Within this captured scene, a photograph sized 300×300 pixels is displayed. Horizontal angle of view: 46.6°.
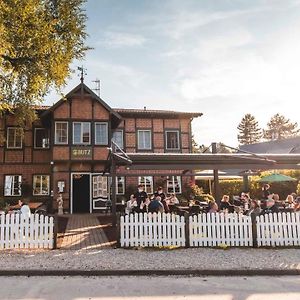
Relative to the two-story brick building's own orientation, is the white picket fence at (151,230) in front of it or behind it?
in front

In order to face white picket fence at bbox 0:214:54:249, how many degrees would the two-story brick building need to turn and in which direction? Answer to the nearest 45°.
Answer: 0° — it already faces it

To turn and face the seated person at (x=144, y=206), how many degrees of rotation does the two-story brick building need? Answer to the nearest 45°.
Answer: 0° — it already faces them

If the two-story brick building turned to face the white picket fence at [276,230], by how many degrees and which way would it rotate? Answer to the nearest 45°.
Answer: approximately 45° to its left

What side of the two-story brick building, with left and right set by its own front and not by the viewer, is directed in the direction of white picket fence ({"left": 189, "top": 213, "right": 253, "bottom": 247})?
front

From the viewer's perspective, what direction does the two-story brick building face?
toward the camera

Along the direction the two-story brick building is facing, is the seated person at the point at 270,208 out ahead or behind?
ahead

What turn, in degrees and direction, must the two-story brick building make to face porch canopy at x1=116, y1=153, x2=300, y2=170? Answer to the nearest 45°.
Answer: approximately 45° to its left
